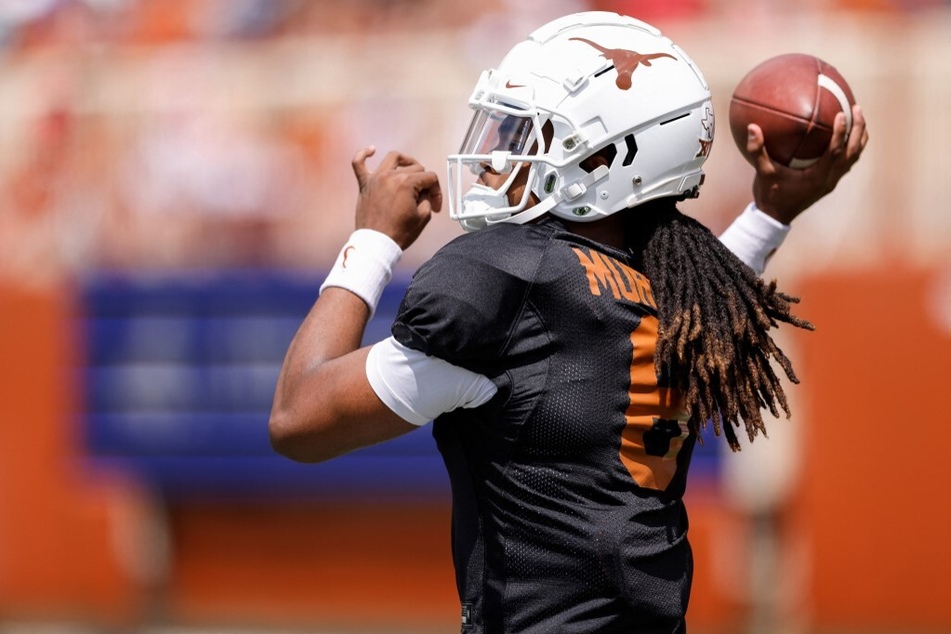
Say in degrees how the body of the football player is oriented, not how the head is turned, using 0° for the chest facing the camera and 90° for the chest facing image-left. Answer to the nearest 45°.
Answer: approximately 135°

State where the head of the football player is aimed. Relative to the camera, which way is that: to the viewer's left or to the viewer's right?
to the viewer's left
